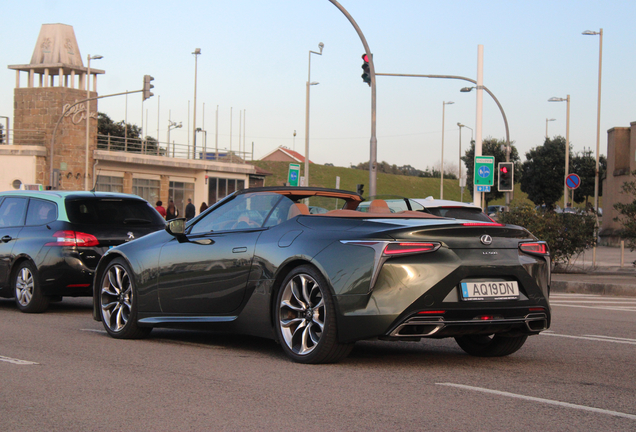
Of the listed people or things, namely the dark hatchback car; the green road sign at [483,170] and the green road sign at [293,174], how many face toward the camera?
2

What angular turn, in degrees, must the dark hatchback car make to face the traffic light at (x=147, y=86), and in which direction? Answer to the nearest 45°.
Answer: approximately 45° to its right

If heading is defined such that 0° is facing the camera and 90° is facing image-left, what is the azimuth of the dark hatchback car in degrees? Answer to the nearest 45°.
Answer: approximately 135°

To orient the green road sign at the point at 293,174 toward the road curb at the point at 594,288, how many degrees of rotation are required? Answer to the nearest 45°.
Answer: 0° — it already faces it

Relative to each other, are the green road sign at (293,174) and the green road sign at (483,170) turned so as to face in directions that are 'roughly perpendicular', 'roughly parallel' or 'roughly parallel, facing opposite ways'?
roughly parallel

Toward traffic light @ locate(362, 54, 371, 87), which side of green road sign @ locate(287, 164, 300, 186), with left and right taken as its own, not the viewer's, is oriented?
front

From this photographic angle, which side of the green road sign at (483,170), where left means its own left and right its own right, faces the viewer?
front

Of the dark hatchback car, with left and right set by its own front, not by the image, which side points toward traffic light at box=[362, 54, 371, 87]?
right

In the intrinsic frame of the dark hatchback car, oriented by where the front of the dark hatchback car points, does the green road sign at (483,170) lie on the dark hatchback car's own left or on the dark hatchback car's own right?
on the dark hatchback car's own right

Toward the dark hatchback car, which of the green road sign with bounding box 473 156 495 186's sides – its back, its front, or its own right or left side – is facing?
front

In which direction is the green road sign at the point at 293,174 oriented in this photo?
toward the camera

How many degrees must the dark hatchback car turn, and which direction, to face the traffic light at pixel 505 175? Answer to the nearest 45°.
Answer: approximately 90° to its right
